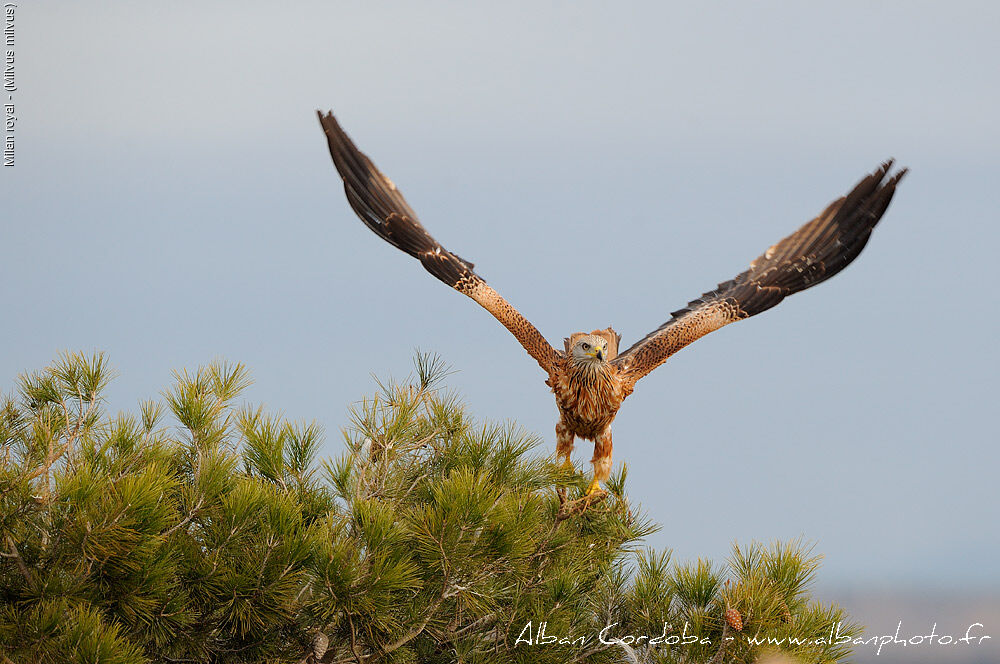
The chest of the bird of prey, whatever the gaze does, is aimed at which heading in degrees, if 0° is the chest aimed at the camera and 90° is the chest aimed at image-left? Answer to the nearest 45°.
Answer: approximately 0°
